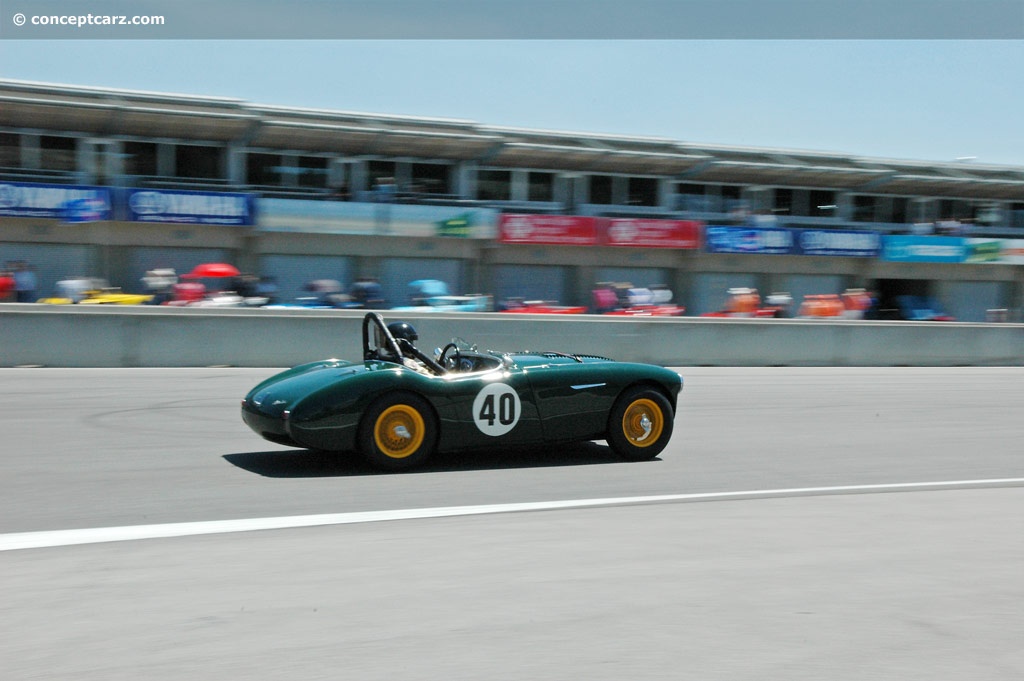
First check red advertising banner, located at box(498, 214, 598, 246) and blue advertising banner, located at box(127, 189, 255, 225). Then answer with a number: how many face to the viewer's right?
0

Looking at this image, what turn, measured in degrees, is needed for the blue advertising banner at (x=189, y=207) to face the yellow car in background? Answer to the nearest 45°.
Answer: approximately 45° to its right

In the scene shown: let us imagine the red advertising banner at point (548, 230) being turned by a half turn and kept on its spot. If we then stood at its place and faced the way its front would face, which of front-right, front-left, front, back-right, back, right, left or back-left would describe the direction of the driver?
back

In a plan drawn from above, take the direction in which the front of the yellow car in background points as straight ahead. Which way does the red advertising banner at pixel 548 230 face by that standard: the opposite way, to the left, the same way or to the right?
to the right

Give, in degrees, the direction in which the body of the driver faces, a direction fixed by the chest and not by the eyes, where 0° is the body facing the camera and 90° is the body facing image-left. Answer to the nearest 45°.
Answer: approximately 270°

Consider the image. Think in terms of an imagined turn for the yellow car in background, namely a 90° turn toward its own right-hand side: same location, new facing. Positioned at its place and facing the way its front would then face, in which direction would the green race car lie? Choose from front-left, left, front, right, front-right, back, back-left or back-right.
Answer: front

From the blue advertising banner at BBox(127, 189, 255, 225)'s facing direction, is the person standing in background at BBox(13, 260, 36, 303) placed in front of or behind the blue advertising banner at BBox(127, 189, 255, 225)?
in front

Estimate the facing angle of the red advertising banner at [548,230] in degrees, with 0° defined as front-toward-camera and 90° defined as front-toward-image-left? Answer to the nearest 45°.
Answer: approximately 0°

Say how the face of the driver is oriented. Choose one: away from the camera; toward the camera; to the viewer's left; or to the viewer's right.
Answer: to the viewer's right

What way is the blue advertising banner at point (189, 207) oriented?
toward the camera

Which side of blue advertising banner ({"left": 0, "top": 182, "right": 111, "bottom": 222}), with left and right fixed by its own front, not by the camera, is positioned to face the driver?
front

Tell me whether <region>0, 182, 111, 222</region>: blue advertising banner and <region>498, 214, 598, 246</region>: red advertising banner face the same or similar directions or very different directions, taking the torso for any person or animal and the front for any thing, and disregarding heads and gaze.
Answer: same or similar directions

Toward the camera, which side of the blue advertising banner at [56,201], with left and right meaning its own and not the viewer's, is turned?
front
